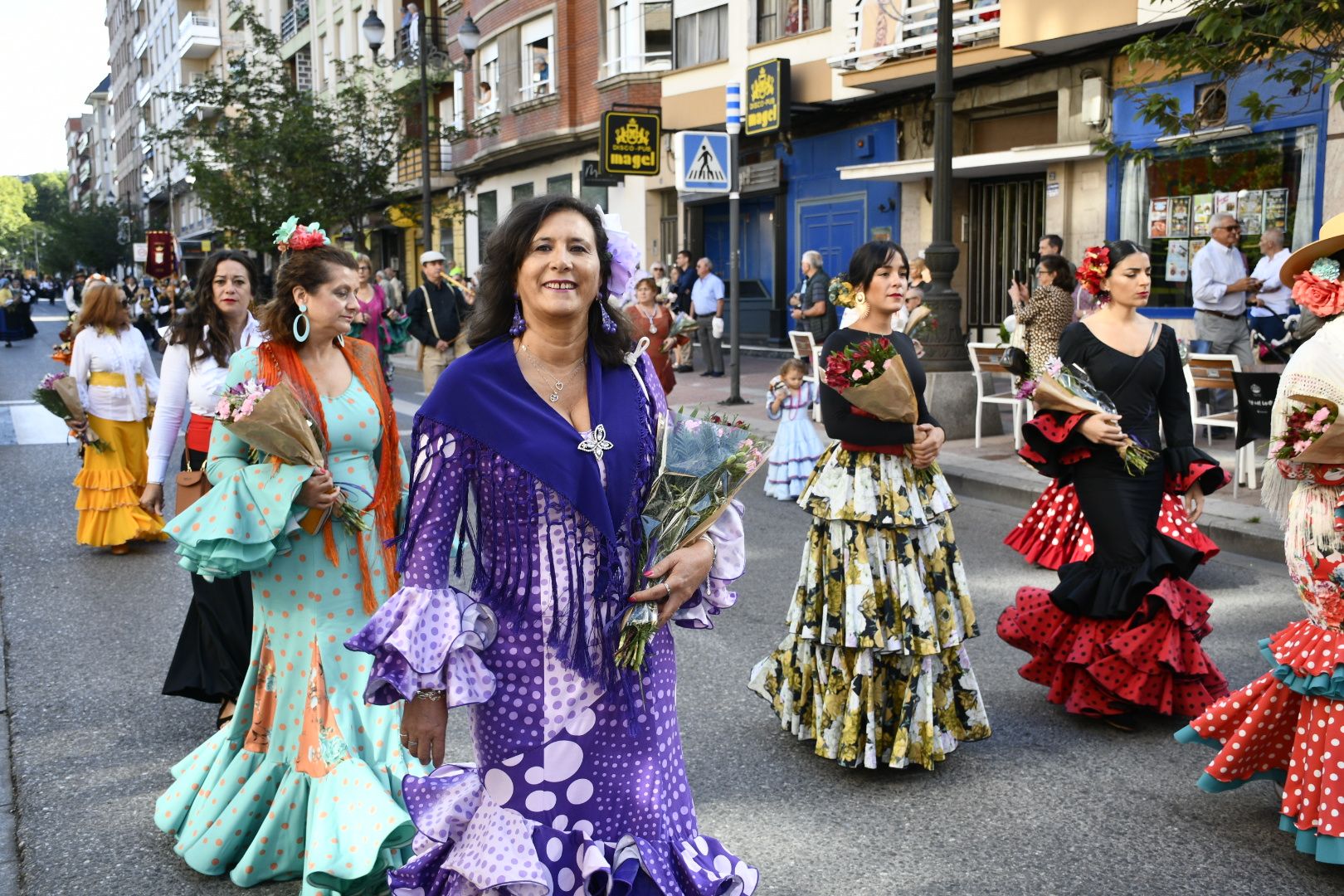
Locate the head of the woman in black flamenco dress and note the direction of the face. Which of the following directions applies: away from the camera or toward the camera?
toward the camera

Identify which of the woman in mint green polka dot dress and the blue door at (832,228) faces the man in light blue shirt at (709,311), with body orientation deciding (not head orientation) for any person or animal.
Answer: the blue door

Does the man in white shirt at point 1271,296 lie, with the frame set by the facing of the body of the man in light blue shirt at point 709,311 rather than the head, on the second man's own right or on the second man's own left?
on the second man's own left

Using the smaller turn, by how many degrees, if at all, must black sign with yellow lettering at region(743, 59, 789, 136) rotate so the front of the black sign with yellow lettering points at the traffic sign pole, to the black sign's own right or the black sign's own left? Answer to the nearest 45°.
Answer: approximately 45° to the black sign's own left

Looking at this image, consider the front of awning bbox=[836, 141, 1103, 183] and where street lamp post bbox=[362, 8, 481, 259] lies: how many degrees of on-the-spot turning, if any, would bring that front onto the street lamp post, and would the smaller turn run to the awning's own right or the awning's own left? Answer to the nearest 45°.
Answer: approximately 90° to the awning's own right

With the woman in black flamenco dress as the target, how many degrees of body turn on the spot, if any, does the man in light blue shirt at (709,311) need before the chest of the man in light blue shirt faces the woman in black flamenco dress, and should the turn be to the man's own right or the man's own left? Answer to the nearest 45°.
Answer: approximately 45° to the man's own left

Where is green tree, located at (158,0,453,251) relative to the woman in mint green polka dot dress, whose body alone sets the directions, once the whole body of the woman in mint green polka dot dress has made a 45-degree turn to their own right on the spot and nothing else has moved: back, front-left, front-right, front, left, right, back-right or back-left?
back

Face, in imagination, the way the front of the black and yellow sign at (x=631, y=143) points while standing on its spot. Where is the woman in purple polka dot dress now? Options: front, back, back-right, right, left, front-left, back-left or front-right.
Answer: front

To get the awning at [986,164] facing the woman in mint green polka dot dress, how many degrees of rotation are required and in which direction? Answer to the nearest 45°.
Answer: approximately 45° to its left

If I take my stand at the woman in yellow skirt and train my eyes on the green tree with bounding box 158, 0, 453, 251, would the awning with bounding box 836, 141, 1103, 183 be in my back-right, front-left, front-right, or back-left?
front-right

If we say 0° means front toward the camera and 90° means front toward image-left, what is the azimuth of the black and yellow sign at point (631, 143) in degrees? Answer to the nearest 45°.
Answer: approximately 0°

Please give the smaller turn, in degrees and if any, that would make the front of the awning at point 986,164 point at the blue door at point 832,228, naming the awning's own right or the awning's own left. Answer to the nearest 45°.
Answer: approximately 90° to the awning's own right

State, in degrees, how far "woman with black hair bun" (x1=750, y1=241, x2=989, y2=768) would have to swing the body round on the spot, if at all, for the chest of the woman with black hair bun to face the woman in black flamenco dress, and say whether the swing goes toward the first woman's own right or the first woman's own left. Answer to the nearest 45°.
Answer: approximately 90° to the first woman's own left

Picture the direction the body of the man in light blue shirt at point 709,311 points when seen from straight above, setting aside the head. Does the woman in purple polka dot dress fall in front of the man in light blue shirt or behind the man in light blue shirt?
in front
